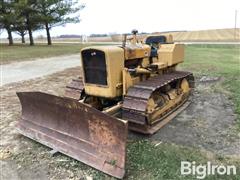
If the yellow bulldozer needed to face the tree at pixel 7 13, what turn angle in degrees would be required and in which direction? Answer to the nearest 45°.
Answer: approximately 135° to its right

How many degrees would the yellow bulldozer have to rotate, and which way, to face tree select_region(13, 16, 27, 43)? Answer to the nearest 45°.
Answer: approximately 135° to its right

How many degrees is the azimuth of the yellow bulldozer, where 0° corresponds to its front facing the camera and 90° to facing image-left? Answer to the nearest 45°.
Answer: approximately 45°

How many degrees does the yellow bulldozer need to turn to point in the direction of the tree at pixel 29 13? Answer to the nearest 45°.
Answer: approximately 135° to its right

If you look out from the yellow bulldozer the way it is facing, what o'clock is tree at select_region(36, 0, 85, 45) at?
The tree is roughly at 4 o'clock from the yellow bulldozer.
